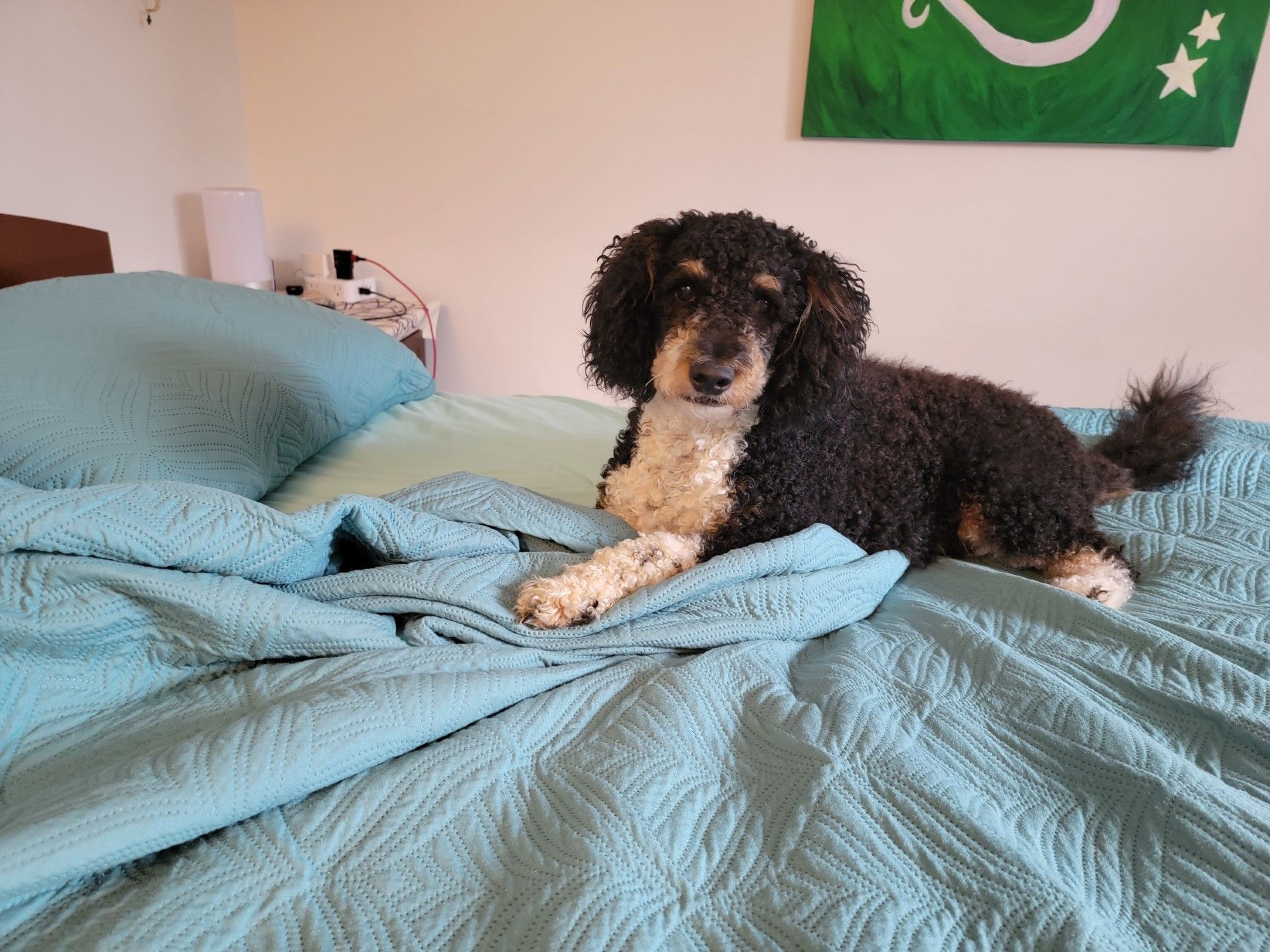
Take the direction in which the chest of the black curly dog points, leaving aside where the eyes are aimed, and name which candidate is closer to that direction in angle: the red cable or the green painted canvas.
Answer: the red cable

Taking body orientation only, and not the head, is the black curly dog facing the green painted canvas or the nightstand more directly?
the nightstand

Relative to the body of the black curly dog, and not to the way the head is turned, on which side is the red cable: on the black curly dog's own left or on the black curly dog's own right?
on the black curly dog's own right

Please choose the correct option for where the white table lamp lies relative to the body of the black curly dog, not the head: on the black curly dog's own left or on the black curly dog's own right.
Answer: on the black curly dog's own right

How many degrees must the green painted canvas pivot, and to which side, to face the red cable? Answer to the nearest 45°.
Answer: approximately 90° to its right

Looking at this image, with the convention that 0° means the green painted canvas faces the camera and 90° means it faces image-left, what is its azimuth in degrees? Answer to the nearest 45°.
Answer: approximately 0°

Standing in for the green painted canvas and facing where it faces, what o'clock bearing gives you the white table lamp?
The white table lamp is roughly at 2 o'clock from the green painted canvas.

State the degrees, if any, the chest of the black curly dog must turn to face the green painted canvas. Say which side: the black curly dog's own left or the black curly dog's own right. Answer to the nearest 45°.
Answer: approximately 135° to the black curly dog's own right

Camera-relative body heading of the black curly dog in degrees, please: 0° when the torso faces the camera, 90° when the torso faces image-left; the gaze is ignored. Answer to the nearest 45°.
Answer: approximately 45°
